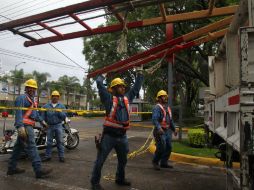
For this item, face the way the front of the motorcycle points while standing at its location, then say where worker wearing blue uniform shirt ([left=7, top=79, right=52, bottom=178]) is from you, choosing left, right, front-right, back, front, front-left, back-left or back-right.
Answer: right

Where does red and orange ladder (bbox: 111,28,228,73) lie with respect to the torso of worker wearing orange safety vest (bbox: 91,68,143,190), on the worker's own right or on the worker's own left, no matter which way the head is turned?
on the worker's own left

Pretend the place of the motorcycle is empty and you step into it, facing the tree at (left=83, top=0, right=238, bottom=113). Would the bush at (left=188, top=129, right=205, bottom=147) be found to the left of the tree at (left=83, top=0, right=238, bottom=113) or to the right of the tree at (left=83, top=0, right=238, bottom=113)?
right

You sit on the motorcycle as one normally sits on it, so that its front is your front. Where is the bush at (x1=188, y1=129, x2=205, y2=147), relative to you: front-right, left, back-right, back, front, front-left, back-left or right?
front

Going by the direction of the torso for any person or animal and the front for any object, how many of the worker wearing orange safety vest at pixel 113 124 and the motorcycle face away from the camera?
0

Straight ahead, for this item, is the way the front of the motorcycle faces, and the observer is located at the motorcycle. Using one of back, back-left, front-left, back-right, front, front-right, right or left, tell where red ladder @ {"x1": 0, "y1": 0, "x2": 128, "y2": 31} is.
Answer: right

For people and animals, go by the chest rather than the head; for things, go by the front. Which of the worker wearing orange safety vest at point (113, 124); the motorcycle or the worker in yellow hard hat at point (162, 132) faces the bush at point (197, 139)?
the motorcycle

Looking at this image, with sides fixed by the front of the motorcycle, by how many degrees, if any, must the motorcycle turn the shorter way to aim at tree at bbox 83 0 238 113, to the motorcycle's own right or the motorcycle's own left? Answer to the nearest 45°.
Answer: approximately 45° to the motorcycle's own left

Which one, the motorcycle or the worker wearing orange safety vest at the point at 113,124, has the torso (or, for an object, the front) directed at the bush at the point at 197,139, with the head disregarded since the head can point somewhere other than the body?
the motorcycle

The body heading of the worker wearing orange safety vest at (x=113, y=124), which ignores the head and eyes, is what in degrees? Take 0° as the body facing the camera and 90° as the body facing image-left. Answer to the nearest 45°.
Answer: approximately 315°

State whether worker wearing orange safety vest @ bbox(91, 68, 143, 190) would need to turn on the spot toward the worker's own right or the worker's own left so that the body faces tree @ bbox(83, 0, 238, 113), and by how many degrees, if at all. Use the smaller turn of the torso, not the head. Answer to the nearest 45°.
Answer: approximately 135° to the worker's own left

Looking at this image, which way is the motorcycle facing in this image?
to the viewer's right
